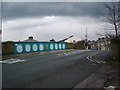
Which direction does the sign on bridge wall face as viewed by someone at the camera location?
facing the viewer and to the right of the viewer

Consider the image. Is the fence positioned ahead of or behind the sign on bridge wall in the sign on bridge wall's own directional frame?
ahead
